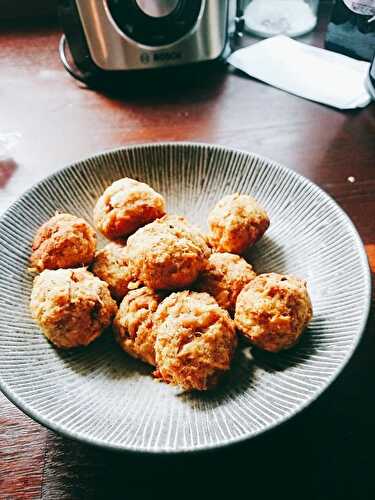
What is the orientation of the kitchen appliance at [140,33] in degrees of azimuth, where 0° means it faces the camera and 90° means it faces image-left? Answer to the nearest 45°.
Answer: approximately 0°

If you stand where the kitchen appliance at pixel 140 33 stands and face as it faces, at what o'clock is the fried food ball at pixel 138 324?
The fried food ball is roughly at 12 o'clock from the kitchen appliance.

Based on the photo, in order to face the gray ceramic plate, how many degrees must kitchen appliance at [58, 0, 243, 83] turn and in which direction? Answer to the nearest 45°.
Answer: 0° — it already faces it

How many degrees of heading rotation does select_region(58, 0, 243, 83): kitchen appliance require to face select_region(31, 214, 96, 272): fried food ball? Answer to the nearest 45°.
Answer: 0° — it already faces it

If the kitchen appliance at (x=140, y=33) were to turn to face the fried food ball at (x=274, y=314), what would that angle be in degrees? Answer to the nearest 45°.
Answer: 0° — it already faces it

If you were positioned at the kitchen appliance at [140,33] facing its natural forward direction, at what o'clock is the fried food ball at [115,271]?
The fried food ball is roughly at 12 o'clock from the kitchen appliance.

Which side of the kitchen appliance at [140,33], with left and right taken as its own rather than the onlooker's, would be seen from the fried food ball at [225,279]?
front

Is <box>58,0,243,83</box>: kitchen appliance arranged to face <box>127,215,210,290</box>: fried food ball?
yes

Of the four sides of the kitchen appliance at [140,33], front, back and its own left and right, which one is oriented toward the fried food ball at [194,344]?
front

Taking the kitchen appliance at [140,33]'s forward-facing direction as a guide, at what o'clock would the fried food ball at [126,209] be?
The fried food ball is roughly at 12 o'clock from the kitchen appliance.

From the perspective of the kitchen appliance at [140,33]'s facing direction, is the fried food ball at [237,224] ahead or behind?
ahead
